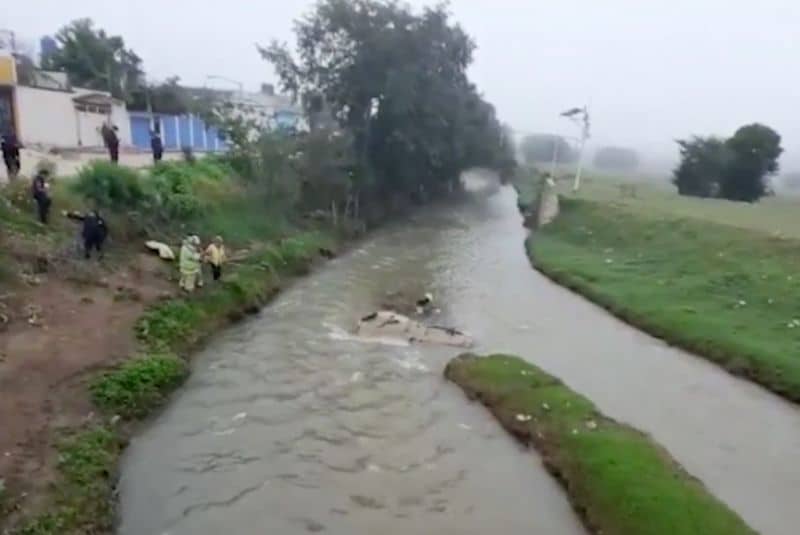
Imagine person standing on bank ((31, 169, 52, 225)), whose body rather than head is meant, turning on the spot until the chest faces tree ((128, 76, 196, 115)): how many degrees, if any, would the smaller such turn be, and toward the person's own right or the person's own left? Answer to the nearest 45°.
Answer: approximately 90° to the person's own left

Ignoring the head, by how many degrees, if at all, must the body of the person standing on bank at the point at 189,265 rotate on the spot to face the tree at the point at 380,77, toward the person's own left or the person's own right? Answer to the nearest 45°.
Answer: approximately 45° to the person's own left

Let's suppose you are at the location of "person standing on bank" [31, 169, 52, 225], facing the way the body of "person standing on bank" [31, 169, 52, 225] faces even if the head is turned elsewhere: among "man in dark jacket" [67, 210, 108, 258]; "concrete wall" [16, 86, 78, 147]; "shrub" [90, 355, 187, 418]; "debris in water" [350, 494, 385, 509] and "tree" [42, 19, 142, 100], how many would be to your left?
2

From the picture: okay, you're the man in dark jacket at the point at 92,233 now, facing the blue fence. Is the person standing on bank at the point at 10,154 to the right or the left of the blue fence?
left

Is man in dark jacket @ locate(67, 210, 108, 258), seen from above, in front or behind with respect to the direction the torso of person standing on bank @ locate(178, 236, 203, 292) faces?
behind

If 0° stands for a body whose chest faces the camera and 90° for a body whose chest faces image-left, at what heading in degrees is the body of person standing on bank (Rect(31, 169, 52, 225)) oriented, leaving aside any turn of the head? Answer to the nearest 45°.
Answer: approximately 270°

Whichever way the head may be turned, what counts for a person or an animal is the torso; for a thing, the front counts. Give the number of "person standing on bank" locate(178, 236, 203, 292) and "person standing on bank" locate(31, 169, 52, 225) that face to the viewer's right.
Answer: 2

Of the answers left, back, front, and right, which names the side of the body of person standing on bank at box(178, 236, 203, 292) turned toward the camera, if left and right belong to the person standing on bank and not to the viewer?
right

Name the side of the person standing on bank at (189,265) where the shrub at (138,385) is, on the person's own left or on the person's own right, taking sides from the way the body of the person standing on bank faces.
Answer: on the person's own right

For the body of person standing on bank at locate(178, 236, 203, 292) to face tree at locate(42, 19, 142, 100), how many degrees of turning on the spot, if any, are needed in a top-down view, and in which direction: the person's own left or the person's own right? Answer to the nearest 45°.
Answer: approximately 90° to the person's own left

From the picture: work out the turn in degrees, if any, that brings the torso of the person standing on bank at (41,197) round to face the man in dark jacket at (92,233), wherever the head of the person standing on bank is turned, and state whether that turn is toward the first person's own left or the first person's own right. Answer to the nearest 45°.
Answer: approximately 45° to the first person's own right
